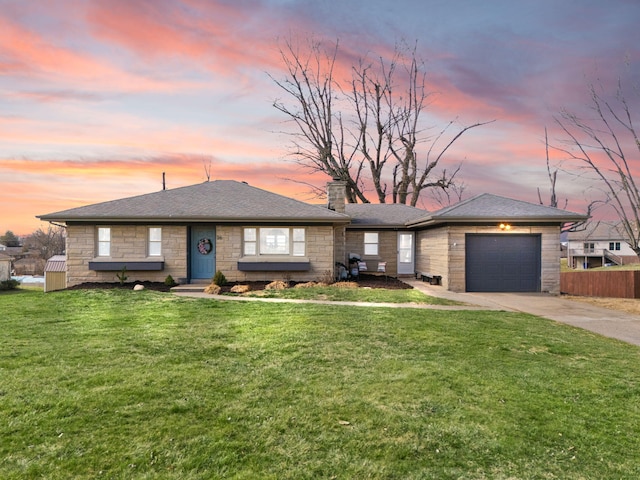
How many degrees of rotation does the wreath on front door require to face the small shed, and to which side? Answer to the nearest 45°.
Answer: approximately 135° to its right

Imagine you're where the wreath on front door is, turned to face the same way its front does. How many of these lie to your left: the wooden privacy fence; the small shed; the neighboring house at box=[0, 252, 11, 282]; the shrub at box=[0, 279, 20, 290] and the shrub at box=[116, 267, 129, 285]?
1

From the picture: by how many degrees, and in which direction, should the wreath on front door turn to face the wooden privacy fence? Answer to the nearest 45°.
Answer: approximately 90° to its left

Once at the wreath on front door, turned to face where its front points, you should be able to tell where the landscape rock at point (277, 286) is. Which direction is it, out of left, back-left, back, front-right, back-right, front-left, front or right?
front-left

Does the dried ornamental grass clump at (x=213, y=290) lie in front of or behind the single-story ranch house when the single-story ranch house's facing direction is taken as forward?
in front

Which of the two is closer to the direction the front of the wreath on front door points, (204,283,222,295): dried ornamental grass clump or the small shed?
the dried ornamental grass clump

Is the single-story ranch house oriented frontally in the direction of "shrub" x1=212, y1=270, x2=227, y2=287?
no

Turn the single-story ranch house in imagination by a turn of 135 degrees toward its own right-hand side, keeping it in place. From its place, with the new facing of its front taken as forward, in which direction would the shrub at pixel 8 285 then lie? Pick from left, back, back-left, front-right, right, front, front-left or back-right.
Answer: front

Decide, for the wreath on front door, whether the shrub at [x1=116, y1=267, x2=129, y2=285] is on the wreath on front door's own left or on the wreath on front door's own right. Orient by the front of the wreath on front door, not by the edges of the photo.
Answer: on the wreath on front door's own right

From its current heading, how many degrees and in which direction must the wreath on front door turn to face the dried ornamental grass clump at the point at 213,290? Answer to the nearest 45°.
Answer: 0° — it already faces it

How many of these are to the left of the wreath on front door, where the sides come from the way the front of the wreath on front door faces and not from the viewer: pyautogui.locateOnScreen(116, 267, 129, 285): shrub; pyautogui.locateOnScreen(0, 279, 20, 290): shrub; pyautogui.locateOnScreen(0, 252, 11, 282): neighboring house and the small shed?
0

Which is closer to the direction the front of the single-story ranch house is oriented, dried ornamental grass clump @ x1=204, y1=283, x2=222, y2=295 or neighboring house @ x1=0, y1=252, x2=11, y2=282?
the dried ornamental grass clump

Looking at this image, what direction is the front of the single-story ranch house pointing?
toward the camera

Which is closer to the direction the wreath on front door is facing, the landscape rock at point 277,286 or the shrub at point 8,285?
the landscape rock

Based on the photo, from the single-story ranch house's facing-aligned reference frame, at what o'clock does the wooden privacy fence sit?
The wooden privacy fence is roughly at 9 o'clock from the single-story ranch house.
